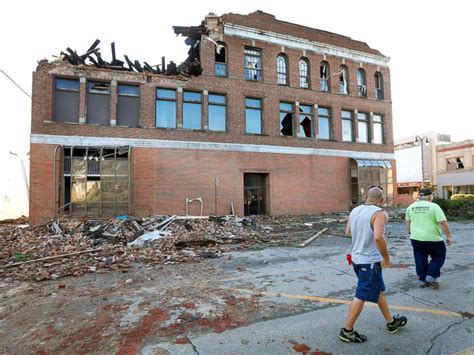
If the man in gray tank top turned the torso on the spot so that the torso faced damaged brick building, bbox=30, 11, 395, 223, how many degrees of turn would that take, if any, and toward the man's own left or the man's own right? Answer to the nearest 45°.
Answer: approximately 90° to the man's own left

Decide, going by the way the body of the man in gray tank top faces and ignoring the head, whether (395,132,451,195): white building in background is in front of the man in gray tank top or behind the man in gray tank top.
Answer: in front

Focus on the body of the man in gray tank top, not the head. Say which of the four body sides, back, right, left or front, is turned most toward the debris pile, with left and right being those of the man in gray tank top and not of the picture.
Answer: left

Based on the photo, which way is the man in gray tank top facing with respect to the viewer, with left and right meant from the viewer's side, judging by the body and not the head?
facing away from the viewer and to the right of the viewer

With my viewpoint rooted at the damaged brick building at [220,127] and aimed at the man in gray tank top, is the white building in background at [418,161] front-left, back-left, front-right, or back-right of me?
back-left

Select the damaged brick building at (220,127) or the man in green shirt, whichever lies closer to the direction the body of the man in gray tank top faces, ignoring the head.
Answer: the man in green shirt

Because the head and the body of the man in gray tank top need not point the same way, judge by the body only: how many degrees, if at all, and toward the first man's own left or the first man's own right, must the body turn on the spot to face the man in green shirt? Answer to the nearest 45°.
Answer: approximately 45° to the first man's own left
